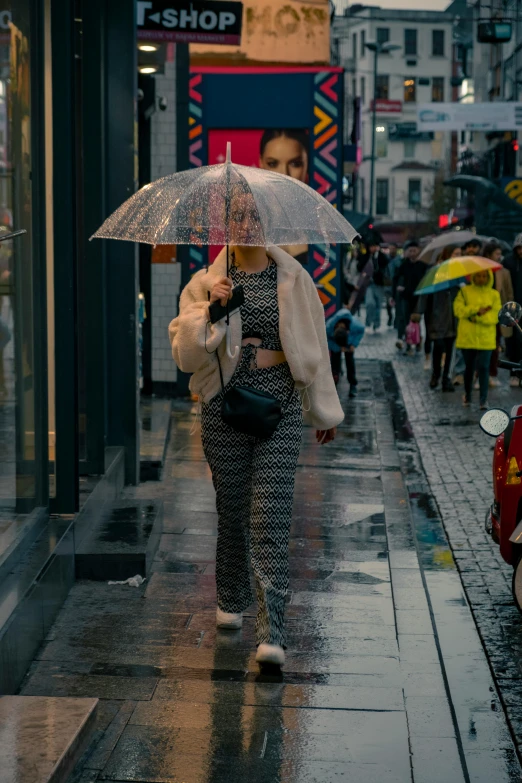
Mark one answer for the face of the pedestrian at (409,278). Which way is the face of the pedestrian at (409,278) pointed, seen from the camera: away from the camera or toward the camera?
toward the camera

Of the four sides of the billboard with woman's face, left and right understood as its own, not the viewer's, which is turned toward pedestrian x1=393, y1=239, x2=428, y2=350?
back

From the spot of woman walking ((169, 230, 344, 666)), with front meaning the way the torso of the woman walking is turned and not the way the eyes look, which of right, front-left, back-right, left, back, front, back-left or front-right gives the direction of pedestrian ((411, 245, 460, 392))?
back

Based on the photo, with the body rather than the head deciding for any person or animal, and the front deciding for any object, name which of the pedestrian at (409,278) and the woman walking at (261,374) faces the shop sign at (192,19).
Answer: the pedestrian

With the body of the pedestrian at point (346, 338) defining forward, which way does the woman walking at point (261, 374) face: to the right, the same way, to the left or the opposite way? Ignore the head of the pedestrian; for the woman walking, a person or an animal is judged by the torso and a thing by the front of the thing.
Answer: the same way

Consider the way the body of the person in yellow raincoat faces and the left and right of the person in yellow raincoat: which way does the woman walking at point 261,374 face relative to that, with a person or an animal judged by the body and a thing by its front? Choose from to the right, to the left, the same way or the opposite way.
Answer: the same way

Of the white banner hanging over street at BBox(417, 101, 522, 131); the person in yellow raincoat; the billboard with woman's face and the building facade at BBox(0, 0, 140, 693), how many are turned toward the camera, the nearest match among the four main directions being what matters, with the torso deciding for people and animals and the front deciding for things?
3

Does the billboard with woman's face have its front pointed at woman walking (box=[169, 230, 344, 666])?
yes

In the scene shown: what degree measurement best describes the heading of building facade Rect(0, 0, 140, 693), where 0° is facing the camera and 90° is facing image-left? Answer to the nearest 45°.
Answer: approximately 270°

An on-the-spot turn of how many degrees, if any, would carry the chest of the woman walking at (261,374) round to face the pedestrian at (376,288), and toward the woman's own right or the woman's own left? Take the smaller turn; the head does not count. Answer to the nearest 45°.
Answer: approximately 180°

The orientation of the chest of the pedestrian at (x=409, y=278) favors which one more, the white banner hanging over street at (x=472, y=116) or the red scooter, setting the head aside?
the red scooter

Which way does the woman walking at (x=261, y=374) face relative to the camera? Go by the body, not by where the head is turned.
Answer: toward the camera

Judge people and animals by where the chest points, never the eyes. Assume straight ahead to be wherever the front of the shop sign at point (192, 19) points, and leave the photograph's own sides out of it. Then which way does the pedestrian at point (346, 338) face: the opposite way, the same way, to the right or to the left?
the same way

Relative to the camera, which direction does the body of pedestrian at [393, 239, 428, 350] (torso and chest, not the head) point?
toward the camera

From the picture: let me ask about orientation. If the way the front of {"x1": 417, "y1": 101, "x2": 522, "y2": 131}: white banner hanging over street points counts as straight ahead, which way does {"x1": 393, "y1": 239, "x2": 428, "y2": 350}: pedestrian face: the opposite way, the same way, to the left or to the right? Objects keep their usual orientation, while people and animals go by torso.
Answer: the same way
